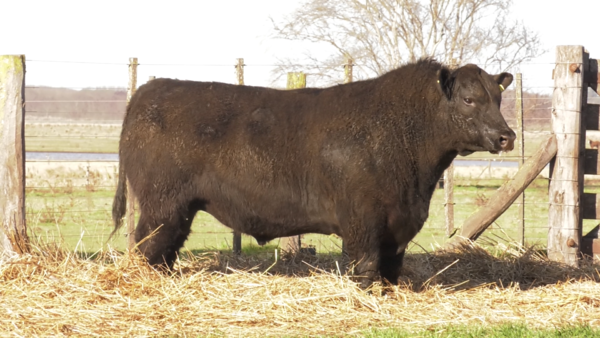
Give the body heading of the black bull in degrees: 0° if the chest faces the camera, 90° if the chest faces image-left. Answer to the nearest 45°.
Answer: approximately 270°

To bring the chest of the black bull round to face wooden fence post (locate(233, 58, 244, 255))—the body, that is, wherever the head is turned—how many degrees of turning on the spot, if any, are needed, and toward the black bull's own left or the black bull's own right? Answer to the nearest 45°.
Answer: approximately 135° to the black bull's own left

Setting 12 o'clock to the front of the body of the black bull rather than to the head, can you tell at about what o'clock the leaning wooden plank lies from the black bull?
The leaning wooden plank is roughly at 11 o'clock from the black bull.

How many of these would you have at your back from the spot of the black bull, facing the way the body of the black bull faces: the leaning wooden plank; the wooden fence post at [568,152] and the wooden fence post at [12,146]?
1

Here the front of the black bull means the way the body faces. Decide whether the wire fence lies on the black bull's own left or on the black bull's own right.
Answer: on the black bull's own left

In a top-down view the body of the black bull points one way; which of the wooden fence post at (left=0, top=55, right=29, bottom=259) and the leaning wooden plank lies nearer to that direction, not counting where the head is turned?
the leaning wooden plank

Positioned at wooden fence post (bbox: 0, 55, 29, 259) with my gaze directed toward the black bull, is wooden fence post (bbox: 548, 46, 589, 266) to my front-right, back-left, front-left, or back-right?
front-left

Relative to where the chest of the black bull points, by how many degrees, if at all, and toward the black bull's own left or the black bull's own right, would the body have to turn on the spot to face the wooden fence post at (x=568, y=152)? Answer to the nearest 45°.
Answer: approximately 45° to the black bull's own left

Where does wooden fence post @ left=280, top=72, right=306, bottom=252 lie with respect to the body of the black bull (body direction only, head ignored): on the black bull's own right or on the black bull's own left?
on the black bull's own left

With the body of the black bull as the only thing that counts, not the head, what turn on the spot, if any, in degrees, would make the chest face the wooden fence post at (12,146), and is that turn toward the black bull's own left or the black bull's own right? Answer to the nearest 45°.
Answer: approximately 180°
